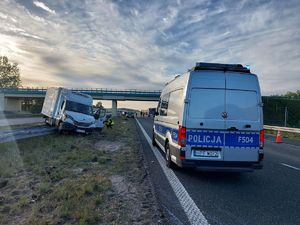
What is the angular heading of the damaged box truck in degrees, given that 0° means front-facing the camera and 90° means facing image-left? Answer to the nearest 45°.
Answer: approximately 315°

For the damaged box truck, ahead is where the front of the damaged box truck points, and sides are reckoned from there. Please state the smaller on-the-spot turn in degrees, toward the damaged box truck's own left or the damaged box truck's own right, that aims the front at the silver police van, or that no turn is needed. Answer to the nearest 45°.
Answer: approximately 45° to the damaged box truck's own right
